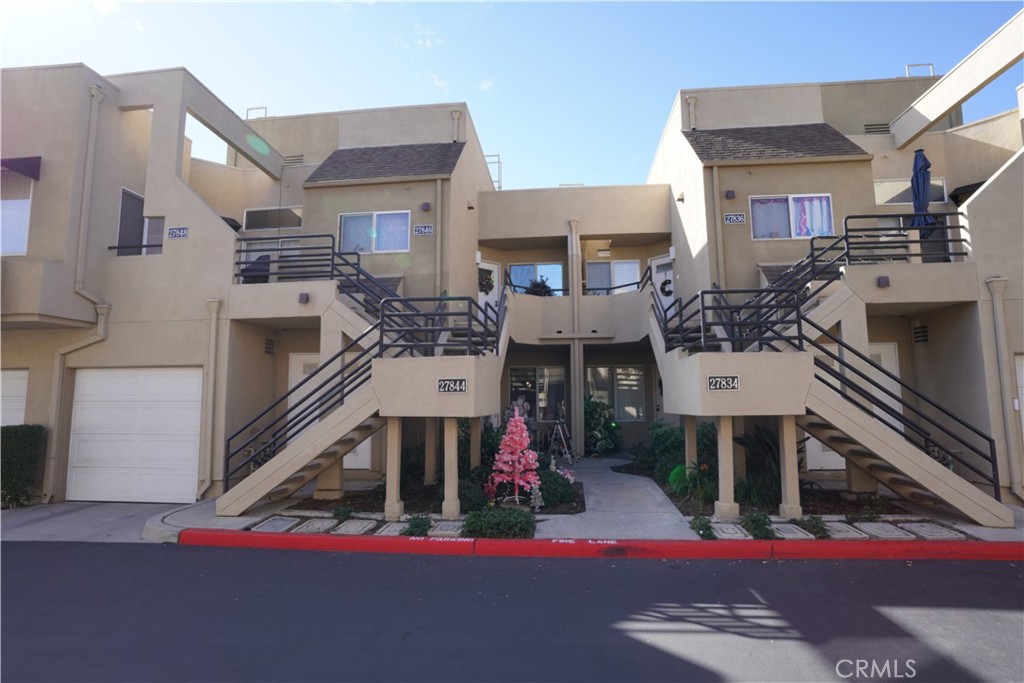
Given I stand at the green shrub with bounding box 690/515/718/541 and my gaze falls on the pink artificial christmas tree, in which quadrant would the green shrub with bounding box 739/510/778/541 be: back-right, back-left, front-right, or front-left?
back-right

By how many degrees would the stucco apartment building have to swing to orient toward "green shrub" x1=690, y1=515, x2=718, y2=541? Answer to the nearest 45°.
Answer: approximately 45° to its left

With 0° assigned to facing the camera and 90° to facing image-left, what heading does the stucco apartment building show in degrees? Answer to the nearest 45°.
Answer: approximately 0°

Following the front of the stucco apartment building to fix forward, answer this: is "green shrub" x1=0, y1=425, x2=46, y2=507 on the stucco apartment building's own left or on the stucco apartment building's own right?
on the stucco apartment building's own right

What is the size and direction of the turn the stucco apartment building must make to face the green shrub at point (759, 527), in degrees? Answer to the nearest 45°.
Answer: approximately 45° to its left
